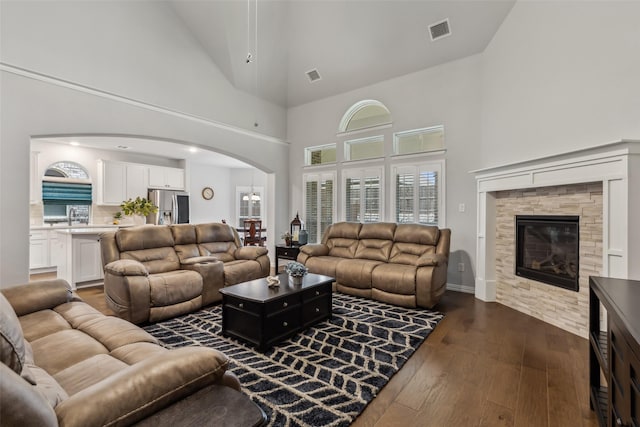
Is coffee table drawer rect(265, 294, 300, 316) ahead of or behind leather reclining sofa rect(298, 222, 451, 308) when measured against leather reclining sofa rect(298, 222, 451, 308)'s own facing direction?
ahead

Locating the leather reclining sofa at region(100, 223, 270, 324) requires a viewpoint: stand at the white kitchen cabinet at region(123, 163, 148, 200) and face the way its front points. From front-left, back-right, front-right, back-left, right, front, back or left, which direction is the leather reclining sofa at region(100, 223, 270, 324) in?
front-right

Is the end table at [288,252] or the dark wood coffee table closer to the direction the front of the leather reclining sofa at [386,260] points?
the dark wood coffee table

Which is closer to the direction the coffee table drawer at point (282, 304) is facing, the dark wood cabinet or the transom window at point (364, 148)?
the dark wood cabinet

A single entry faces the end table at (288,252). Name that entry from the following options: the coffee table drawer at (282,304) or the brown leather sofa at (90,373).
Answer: the brown leather sofa

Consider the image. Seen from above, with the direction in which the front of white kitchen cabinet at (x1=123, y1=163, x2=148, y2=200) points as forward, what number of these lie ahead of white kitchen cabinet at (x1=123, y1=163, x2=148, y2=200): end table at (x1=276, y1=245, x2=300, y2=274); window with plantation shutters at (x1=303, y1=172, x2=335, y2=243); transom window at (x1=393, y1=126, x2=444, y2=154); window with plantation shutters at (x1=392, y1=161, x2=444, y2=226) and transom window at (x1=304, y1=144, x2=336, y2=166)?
5

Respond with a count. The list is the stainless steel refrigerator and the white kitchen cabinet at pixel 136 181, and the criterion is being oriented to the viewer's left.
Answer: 0

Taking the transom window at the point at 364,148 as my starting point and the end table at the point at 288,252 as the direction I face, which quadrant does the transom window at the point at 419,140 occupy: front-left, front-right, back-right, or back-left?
back-left

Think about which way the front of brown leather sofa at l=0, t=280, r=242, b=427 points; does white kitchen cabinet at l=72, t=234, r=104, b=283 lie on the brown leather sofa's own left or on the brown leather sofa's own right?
on the brown leather sofa's own left

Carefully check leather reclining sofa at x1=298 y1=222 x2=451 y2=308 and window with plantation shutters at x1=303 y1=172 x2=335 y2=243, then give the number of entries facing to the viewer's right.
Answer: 0

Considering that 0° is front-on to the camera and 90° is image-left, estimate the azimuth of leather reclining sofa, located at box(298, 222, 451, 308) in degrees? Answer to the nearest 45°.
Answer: approximately 45°

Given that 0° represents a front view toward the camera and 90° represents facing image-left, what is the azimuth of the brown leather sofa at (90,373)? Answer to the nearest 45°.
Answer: approximately 225°
